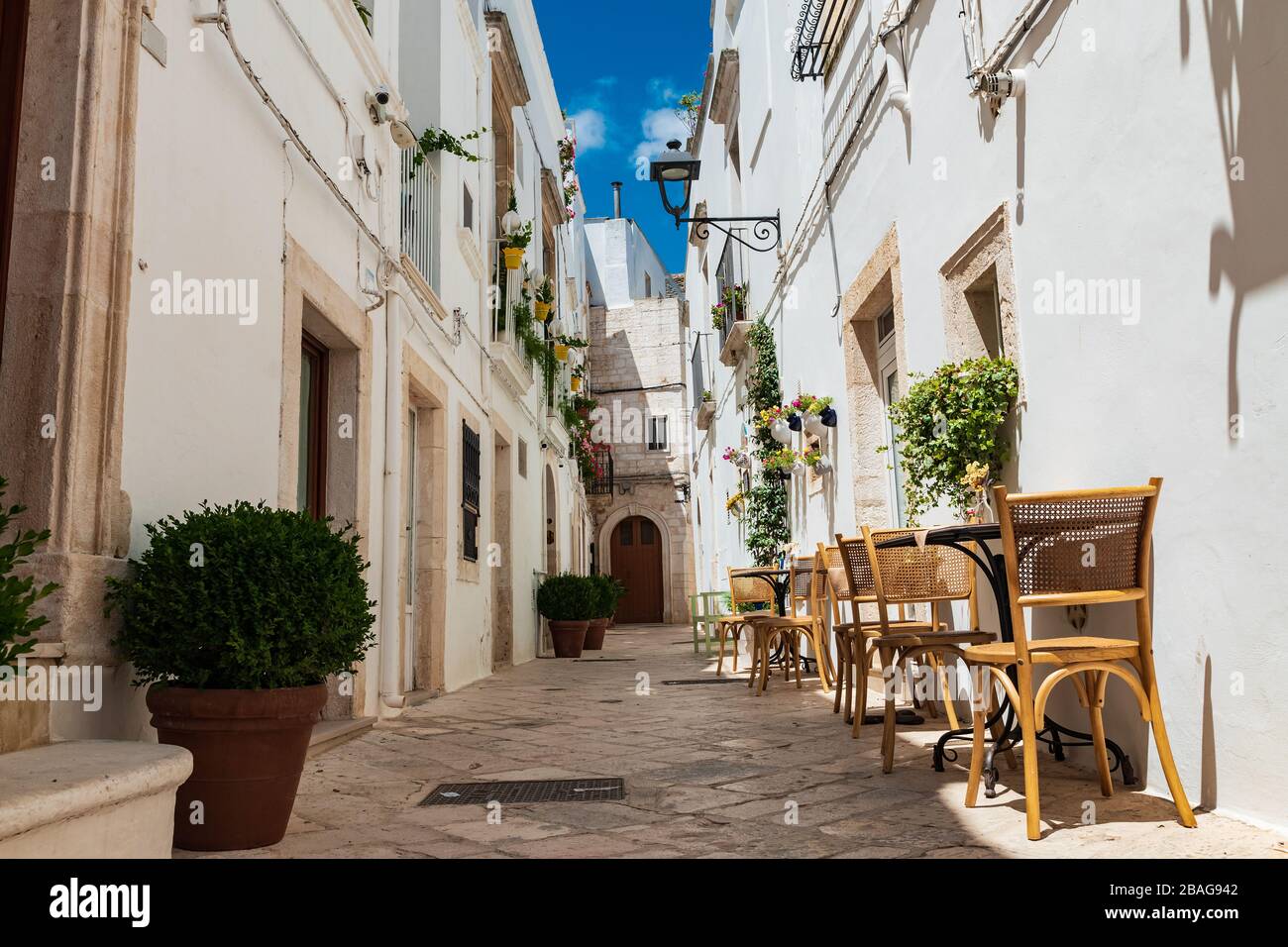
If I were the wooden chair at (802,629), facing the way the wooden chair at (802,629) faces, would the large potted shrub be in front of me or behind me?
in front

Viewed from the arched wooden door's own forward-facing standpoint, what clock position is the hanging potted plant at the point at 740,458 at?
The hanging potted plant is roughly at 12 o'clock from the arched wooden door.

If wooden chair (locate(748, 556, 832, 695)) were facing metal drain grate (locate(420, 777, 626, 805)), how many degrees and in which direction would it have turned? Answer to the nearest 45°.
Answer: approximately 45° to its left

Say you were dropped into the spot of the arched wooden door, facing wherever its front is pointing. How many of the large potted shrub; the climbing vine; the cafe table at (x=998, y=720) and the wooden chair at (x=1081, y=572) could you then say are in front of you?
4

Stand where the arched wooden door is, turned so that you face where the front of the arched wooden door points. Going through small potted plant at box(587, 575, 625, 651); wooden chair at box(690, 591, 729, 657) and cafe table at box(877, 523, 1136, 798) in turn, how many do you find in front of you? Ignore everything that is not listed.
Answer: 3

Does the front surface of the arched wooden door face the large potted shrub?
yes

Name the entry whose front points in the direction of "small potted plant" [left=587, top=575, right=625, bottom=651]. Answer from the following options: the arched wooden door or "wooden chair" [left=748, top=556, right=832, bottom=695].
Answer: the arched wooden door

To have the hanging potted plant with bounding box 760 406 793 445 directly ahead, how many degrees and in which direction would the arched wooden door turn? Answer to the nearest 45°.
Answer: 0° — it already faces it

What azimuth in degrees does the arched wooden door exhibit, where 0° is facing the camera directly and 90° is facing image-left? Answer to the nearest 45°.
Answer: approximately 0°

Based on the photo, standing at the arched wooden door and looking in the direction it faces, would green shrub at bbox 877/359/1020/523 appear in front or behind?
in front

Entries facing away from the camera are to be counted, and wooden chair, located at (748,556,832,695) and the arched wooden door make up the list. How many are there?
0

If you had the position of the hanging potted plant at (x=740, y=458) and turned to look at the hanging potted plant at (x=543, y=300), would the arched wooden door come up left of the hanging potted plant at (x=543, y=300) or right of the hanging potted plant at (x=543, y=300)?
right
